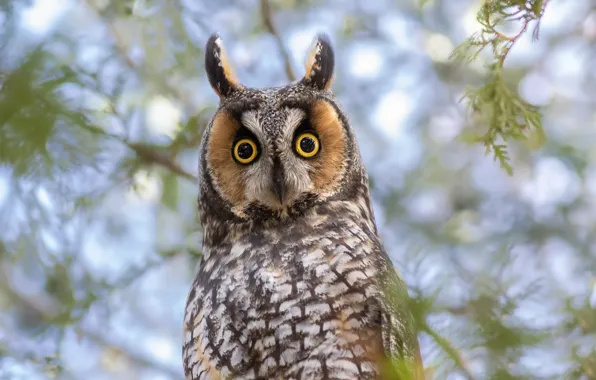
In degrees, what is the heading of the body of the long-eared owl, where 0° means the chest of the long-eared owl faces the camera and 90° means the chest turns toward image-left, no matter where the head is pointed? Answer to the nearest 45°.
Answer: approximately 0°
